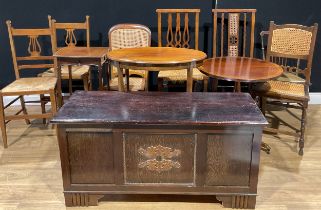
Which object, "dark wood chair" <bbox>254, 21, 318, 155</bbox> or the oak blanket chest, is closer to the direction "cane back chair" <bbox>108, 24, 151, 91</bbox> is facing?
the oak blanket chest

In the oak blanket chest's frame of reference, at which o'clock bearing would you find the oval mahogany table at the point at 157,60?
The oval mahogany table is roughly at 6 o'clock from the oak blanket chest.

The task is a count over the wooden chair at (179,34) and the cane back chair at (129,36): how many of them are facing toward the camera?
2

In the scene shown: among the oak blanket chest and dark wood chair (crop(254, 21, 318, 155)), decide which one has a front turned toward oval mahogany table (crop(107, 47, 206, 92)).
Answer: the dark wood chair

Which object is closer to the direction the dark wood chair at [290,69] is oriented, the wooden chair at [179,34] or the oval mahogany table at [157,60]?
the oval mahogany table

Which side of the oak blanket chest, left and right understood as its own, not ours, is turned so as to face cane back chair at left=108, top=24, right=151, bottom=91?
back

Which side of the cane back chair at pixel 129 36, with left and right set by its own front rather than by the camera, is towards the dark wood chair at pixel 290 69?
left

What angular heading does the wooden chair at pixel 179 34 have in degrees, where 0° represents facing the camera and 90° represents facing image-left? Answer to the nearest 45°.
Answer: approximately 0°

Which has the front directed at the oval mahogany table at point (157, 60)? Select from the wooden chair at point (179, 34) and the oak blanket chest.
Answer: the wooden chair

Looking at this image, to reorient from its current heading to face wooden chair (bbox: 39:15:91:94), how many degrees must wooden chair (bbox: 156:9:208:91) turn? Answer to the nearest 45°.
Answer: approximately 90° to its right
